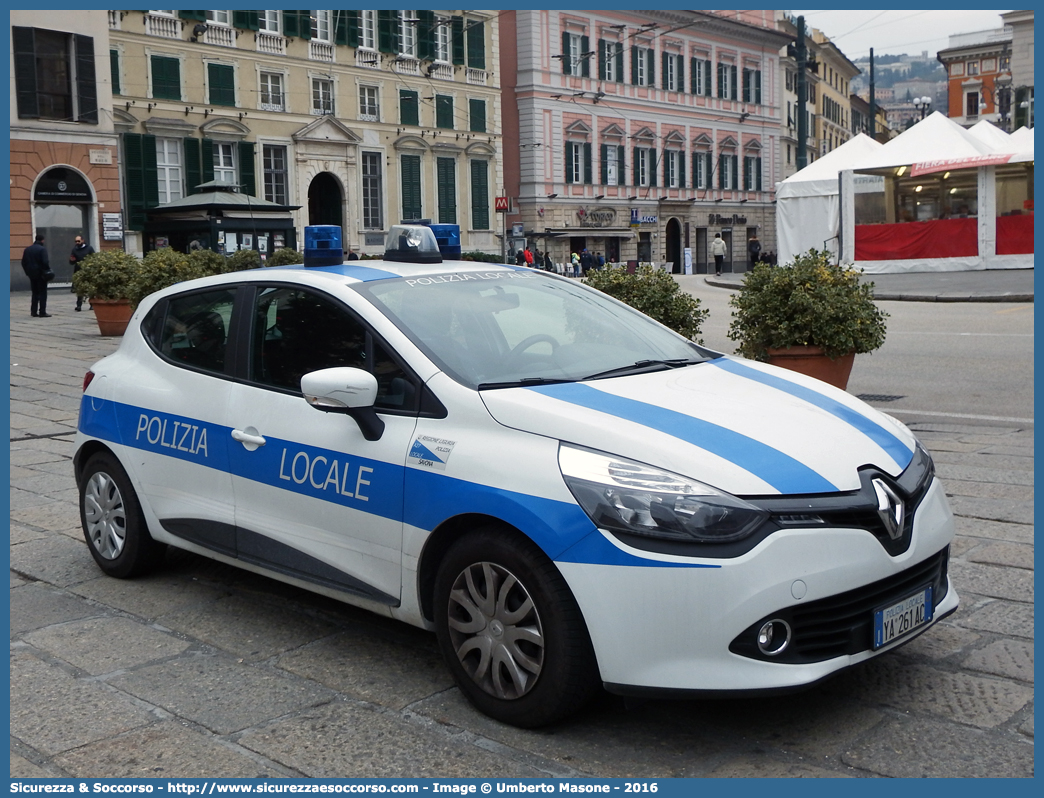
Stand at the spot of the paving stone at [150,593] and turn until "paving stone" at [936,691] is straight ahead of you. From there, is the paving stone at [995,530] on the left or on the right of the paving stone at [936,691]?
left

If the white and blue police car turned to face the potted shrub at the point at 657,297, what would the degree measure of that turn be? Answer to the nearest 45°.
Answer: approximately 135° to its left

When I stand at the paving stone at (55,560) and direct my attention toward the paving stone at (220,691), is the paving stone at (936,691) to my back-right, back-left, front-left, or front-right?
front-left

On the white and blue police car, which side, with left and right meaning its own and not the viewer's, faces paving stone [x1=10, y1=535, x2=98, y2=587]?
back

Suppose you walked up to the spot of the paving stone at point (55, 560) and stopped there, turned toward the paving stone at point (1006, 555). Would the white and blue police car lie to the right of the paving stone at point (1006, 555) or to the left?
right

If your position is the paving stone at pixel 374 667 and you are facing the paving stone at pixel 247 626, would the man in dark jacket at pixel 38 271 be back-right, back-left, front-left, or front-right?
front-right

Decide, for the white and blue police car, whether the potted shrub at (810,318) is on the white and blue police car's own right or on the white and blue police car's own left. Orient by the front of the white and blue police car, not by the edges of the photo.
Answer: on the white and blue police car's own left

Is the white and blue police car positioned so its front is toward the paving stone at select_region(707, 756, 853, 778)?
yes

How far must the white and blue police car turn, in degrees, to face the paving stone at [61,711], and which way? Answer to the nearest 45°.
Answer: approximately 135° to its right

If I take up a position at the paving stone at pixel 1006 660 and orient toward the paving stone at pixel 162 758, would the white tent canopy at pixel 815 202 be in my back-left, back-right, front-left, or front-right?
back-right

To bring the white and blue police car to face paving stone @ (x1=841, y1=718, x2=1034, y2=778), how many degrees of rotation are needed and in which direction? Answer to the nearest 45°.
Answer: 0° — it already faces it

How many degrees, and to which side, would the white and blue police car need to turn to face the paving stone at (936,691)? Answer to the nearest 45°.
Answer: approximately 45° to its left

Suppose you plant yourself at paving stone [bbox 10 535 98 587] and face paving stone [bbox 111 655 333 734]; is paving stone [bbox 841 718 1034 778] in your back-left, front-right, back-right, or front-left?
front-left

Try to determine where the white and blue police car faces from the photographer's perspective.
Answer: facing the viewer and to the right of the viewer
